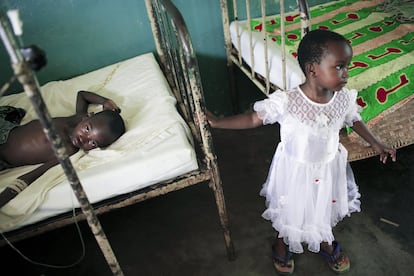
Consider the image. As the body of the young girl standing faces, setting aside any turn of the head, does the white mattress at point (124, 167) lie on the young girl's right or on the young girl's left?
on the young girl's right

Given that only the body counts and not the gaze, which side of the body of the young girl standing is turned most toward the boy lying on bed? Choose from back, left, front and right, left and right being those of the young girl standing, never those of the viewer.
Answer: right

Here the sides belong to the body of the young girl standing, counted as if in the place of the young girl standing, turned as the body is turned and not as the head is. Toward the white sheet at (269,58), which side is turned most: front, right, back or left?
back

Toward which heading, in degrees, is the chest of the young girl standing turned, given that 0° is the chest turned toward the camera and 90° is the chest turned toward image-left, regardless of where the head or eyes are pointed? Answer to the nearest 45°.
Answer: approximately 0°

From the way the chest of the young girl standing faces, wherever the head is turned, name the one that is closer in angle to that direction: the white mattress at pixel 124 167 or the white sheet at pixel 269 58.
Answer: the white mattress
